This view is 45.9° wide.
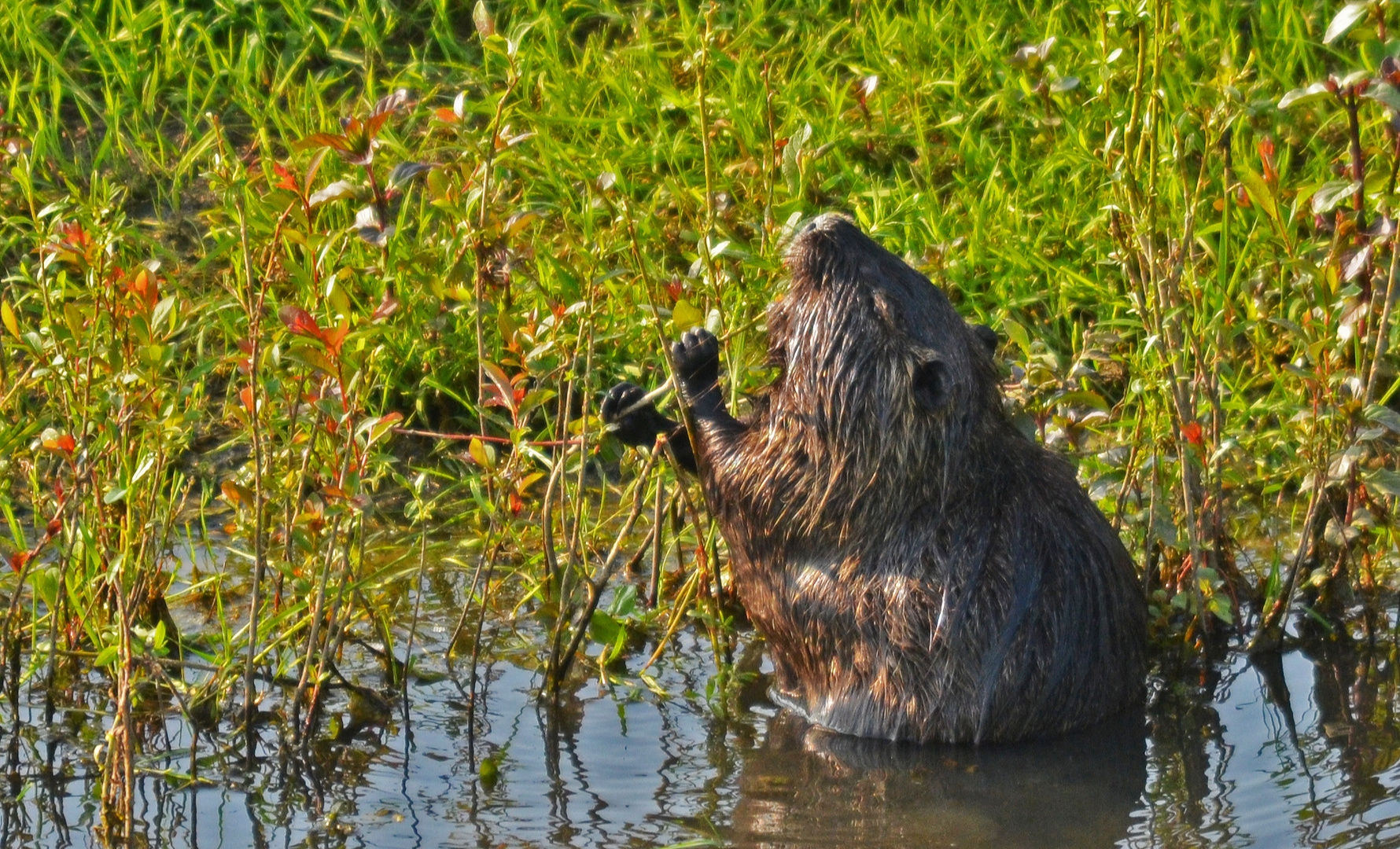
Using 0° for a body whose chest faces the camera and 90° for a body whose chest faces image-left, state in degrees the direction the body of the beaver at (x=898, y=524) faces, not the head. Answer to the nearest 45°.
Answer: approximately 90°
